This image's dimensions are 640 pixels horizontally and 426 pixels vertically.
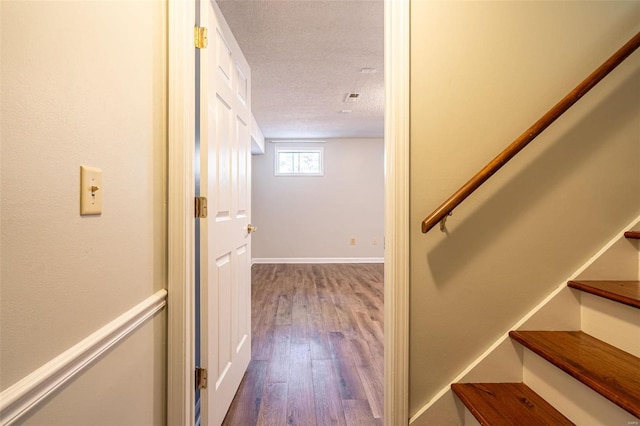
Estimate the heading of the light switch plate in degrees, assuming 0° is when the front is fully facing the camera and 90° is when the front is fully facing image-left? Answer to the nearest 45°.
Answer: approximately 315°

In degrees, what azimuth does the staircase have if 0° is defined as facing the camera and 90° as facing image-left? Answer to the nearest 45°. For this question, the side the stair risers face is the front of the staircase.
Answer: approximately 45°

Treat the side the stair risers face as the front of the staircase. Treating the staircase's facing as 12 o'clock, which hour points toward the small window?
The small window is roughly at 3 o'clock from the staircase.

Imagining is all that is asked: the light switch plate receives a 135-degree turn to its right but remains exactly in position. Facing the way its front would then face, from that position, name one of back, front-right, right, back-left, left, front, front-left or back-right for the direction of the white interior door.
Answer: back-right

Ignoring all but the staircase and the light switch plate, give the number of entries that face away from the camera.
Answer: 0

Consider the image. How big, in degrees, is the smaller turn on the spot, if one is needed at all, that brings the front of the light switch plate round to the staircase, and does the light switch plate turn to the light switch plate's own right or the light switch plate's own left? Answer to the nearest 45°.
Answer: approximately 45° to the light switch plate's own left

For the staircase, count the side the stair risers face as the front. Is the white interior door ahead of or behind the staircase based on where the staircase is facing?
ahead

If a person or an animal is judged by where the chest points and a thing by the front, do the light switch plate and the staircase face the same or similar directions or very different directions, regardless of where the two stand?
very different directions

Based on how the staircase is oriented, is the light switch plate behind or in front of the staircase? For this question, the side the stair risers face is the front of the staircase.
in front

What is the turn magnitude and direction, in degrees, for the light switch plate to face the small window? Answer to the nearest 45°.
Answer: approximately 90° to its left
